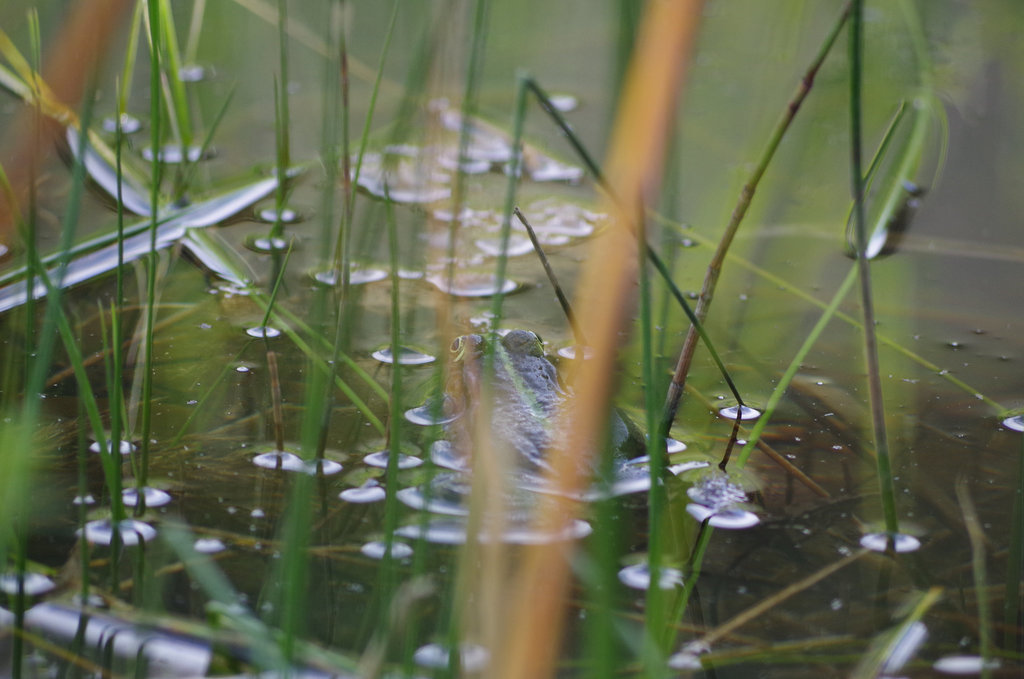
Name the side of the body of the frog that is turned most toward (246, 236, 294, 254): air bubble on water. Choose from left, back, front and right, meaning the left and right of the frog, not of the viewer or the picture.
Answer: front

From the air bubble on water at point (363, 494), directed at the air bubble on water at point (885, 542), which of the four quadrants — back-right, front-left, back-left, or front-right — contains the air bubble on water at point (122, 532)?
back-right

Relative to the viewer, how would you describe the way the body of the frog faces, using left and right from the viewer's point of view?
facing away from the viewer and to the left of the viewer

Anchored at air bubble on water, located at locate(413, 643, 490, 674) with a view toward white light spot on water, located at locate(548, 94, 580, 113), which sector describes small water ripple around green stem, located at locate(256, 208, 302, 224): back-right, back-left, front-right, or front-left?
front-left
